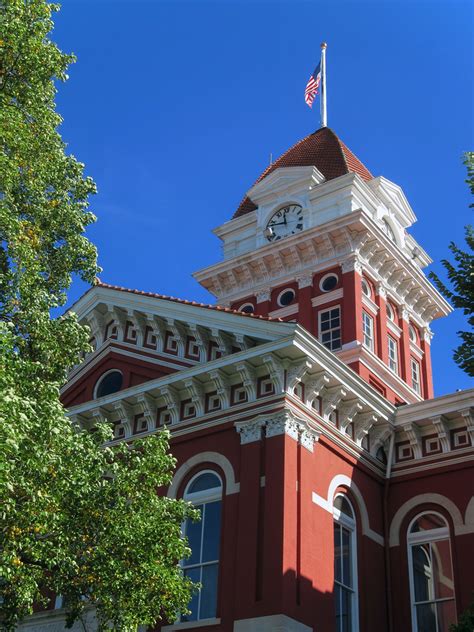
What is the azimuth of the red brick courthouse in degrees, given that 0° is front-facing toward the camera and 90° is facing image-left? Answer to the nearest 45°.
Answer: approximately 45°

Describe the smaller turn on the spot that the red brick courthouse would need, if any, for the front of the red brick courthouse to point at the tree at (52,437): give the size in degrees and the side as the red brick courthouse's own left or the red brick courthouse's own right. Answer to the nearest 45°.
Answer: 0° — it already faces it
